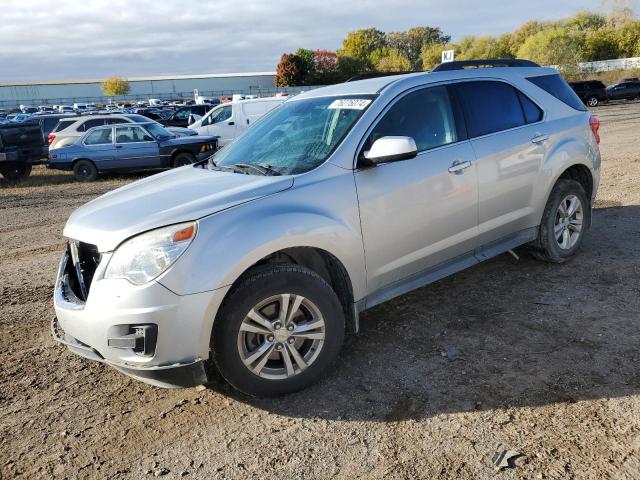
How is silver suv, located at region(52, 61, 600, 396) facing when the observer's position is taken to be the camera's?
facing the viewer and to the left of the viewer

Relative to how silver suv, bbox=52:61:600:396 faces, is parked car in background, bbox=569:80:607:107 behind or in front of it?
behind

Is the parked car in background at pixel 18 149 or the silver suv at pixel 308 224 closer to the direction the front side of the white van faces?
the parked car in background

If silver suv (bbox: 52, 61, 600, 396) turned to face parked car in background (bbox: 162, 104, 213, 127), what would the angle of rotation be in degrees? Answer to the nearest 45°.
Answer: approximately 135° to its right

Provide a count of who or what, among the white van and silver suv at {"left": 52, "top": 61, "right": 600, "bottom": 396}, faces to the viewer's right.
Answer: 0

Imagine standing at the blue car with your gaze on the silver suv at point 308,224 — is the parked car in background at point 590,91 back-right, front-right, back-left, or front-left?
back-left

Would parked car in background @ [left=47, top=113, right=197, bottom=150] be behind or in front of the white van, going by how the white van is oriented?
in front

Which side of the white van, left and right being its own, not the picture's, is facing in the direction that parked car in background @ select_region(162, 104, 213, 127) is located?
right

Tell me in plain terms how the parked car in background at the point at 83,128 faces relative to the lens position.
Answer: facing to the right of the viewer

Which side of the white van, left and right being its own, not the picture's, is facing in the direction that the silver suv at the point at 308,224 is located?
left

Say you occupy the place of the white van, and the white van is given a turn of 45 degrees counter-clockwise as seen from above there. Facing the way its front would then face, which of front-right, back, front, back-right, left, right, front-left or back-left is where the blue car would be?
front

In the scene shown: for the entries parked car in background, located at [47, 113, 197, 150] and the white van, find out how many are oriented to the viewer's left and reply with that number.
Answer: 1

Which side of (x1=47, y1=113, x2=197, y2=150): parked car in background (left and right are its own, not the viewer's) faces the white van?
front

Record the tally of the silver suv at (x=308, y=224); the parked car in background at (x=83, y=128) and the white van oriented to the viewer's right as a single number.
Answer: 1

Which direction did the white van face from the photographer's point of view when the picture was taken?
facing to the left of the viewer
